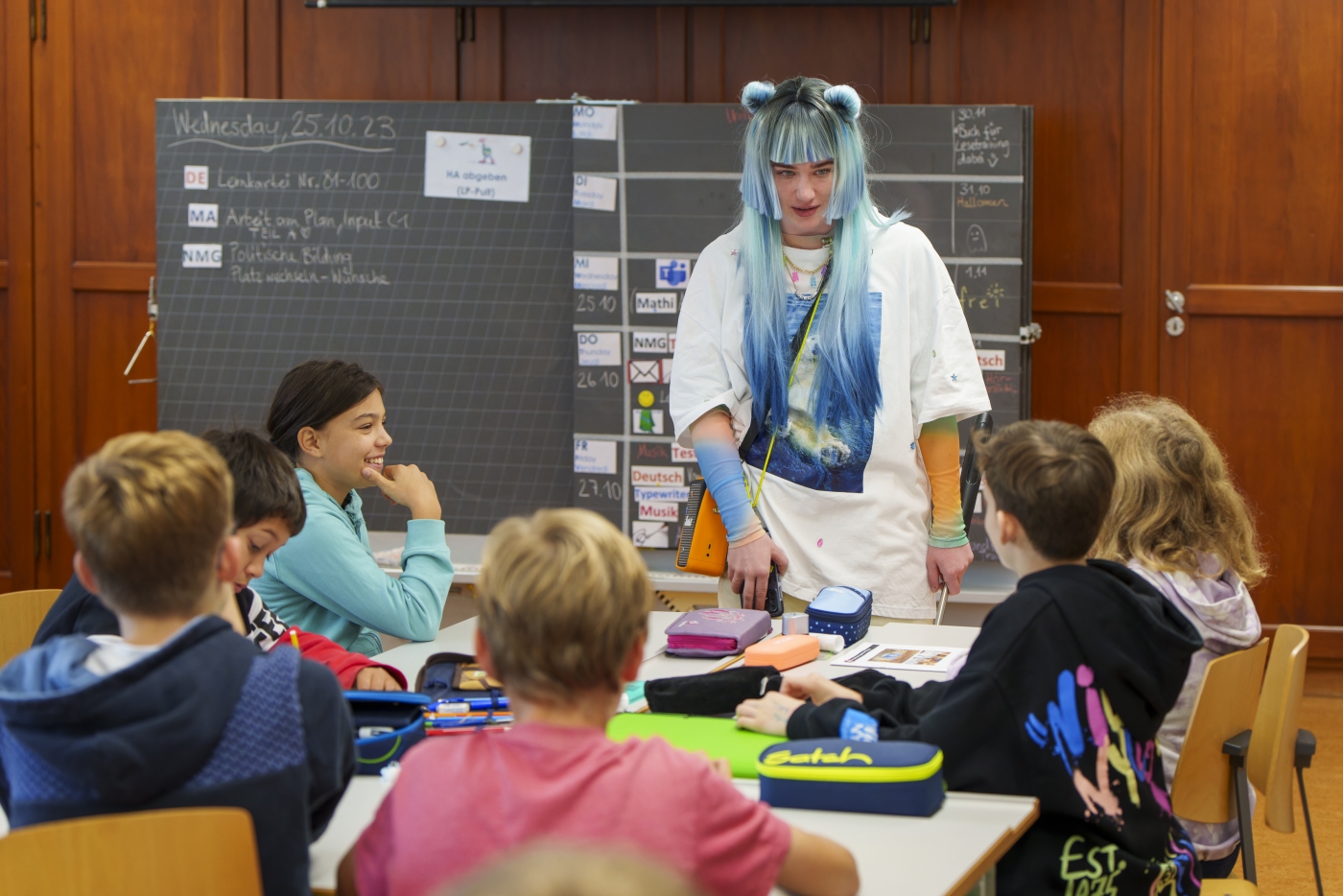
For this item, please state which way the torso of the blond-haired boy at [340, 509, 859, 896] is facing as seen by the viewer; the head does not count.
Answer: away from the camera

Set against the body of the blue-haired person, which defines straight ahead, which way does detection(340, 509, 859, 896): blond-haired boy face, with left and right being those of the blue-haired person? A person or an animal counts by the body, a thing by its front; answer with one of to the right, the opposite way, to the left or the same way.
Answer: the opposite way

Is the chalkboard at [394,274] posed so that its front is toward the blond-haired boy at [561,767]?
yes

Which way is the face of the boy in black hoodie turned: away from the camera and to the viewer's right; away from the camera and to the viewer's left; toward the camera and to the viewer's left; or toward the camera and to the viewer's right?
away from the camera and to the viewer's left

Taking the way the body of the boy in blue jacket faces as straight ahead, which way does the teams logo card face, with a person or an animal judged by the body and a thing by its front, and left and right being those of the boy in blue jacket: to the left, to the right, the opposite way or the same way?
the opposite way

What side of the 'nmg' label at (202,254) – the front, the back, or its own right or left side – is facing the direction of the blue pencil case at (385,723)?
front

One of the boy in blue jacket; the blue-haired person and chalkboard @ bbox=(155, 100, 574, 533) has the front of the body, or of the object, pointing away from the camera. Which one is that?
the boy in blue jacket

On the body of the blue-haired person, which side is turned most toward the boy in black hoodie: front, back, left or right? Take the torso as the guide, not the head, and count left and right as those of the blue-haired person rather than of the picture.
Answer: front

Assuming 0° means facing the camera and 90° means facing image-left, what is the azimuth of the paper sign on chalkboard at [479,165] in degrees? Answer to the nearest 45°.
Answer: approximately 0°

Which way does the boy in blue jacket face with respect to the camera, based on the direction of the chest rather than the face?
away from the camera

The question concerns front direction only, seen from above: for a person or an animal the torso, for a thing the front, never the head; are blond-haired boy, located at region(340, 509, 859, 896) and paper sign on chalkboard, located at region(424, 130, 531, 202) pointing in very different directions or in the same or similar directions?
very different directions

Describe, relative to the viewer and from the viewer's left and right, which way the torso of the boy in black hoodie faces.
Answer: facing away from the viewer and to the left of the viewer

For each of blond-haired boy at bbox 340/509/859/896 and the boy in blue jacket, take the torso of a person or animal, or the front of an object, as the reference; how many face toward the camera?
0
